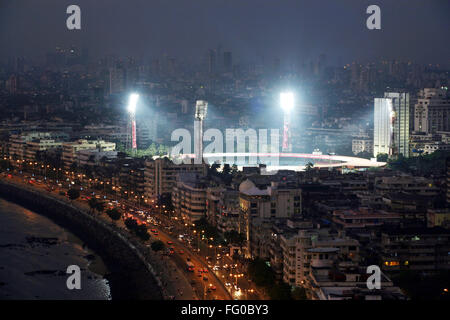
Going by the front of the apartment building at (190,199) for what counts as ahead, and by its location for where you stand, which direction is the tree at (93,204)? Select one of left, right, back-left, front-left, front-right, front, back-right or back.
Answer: right

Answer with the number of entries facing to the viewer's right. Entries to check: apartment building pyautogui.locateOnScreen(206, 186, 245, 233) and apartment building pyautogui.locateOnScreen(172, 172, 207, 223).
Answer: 0

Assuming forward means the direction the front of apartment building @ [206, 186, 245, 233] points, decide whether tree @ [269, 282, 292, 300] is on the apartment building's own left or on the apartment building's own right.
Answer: on the apartment building's own left

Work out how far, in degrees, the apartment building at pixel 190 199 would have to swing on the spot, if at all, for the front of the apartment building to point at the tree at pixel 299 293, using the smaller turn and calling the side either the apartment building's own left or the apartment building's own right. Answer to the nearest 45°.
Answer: approximately 45° to the apartment building's own left

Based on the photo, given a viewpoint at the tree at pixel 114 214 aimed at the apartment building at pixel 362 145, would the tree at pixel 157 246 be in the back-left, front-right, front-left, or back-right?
back-right

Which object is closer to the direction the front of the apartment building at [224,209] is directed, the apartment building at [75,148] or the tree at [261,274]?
the tree

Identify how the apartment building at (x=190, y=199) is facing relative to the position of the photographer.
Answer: facing the viewer and to the left of the viewer

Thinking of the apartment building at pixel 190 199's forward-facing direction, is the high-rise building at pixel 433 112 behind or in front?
behind

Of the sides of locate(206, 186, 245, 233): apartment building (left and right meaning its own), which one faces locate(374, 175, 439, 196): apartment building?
back

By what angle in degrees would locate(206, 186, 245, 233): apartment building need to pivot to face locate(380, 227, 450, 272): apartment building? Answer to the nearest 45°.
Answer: approximately 90° to its left
